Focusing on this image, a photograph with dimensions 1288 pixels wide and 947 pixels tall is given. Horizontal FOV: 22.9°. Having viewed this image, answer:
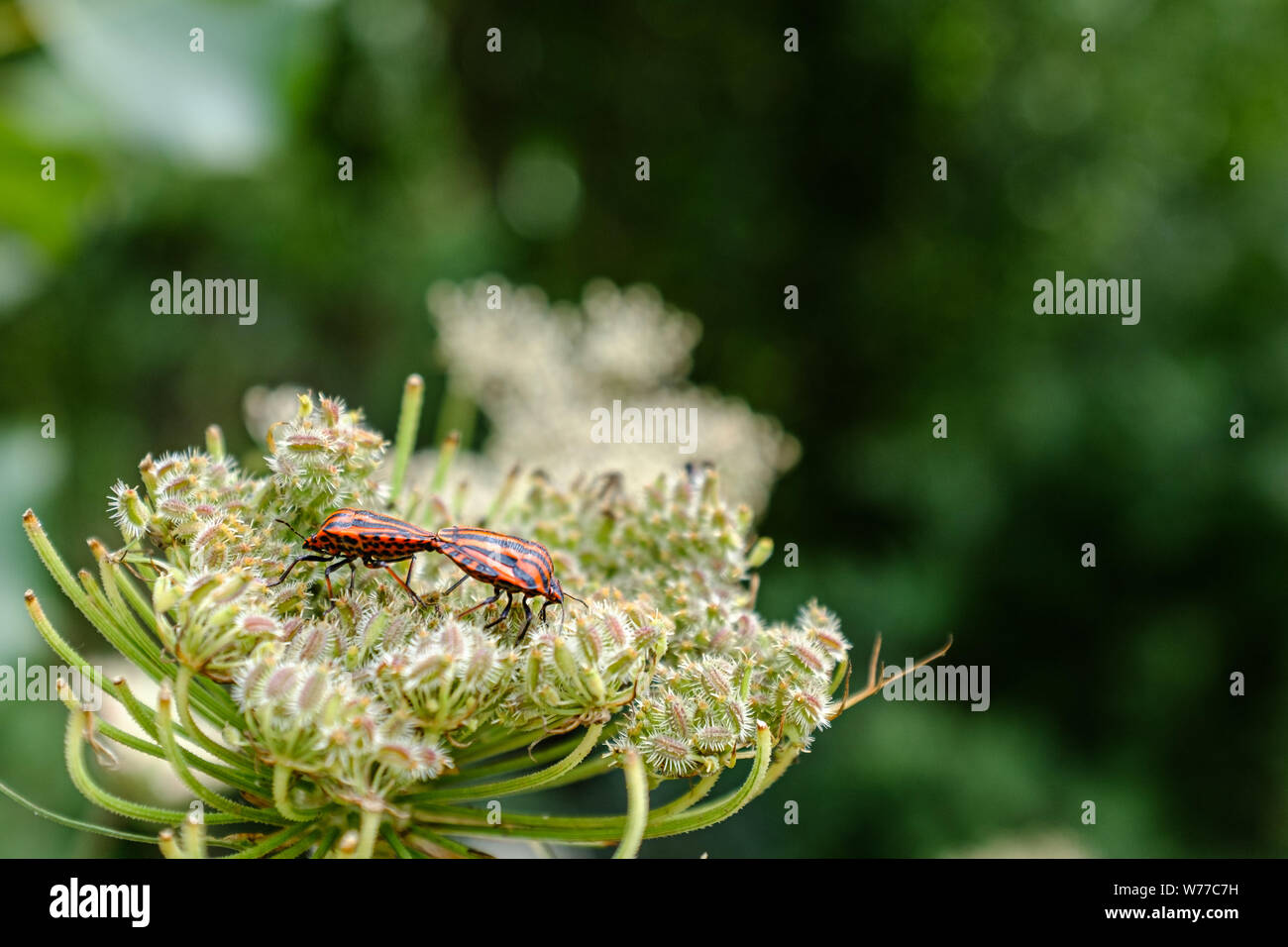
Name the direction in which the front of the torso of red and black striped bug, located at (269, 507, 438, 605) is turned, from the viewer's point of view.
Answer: to the viewer's left
